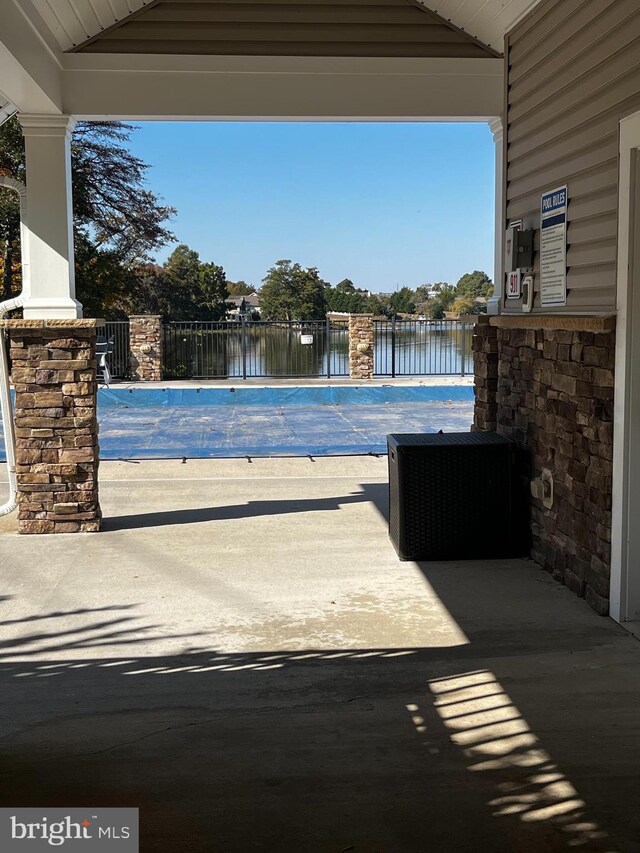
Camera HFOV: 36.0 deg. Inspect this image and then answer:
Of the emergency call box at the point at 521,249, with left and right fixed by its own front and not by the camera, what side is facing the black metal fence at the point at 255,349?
right

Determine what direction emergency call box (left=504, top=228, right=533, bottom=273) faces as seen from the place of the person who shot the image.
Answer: facing the viewer and to the left of the viewer

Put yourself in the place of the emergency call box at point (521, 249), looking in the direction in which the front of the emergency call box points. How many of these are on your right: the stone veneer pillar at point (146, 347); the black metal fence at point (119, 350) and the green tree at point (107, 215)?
3

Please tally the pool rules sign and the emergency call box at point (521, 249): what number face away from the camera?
0

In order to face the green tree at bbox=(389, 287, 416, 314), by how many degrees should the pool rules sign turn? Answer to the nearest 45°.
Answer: approximately 135° to its right

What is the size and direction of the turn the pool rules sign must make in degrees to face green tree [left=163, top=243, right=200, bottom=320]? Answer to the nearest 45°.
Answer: approximately 90° to its right

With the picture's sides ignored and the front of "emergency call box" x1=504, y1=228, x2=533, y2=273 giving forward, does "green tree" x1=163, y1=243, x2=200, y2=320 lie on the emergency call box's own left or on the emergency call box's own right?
on the emergency call box's own right

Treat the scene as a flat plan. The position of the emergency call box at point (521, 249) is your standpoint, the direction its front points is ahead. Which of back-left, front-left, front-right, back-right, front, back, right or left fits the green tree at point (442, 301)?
back-right

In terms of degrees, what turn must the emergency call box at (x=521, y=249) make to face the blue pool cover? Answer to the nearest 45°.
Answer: approximately 90° to its right

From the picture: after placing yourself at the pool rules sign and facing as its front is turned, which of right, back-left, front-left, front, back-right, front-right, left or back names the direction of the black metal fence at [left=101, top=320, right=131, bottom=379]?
right
